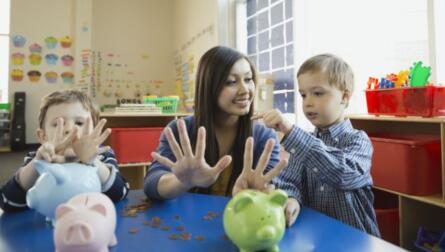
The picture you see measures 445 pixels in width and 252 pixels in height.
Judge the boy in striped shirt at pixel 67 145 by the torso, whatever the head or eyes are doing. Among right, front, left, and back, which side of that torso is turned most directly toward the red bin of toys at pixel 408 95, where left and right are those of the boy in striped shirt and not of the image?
left

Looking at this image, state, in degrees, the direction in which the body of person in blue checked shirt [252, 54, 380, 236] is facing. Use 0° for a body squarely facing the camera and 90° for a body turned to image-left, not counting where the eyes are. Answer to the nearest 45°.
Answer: approximately 45°

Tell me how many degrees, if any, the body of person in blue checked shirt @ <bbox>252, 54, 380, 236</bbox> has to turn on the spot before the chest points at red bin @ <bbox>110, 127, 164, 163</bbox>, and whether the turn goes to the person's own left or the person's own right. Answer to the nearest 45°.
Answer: approximately 90° to the person's own right

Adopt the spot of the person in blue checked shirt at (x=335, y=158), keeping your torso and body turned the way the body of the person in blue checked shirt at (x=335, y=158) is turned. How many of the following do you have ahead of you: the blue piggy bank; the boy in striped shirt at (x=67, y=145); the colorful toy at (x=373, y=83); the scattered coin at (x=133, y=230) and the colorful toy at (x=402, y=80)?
3

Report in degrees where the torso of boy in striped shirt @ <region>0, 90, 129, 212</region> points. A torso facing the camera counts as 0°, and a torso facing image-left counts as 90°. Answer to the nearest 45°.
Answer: approximately 0°

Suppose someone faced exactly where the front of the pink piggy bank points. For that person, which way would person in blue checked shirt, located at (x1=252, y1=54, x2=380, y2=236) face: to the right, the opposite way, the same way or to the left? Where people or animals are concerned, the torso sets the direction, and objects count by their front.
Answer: to the right

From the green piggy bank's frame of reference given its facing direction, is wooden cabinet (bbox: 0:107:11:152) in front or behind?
behind

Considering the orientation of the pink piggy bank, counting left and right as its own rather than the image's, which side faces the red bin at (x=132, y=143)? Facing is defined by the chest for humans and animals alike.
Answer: back

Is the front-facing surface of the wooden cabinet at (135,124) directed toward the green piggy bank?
yes
